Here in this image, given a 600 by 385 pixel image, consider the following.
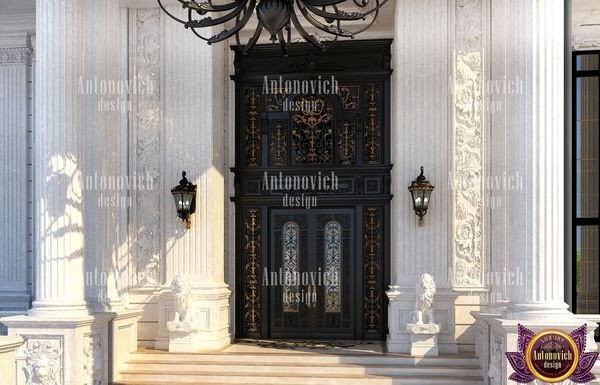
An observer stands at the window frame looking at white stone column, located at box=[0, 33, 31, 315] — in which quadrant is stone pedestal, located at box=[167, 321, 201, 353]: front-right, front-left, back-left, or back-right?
front-left

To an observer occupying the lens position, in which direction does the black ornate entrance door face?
facing the viewer

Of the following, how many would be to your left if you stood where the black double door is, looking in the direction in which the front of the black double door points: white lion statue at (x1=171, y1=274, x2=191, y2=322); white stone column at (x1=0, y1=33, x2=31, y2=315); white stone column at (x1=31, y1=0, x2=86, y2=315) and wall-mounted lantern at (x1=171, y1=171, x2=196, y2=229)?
0

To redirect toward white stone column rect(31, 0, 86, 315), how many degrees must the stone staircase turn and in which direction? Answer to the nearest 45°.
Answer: approximately 90° to its right

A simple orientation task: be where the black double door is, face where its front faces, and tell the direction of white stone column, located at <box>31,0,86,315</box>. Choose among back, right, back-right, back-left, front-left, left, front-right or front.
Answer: front-right

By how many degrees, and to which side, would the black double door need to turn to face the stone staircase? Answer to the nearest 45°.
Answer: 0° — it already faces it

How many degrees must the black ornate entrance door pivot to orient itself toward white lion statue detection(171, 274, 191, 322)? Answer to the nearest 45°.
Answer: approximately 45° to its right

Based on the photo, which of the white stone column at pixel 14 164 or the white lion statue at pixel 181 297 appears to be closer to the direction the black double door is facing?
the white lion statue

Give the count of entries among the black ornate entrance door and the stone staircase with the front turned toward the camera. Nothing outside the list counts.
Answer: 2

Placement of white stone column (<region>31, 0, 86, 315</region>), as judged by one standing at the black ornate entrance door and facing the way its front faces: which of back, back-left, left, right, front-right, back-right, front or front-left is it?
front-right

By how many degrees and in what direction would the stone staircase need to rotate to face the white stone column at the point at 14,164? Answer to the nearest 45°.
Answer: approximately 135° to its right

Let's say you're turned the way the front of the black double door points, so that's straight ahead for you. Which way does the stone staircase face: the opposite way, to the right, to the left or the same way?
the same way

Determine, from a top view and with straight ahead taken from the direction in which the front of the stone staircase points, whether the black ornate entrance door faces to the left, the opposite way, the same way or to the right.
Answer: the same way

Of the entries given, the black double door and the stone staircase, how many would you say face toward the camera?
2
